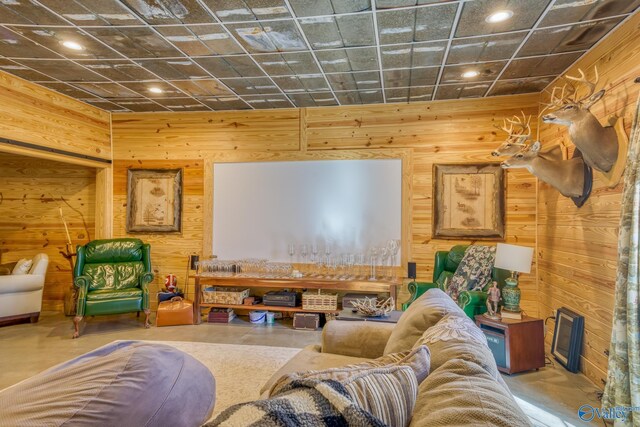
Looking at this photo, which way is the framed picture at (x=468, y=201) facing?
toward the camera

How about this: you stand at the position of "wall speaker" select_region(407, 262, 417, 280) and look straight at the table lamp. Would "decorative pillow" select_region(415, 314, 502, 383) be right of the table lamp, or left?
right

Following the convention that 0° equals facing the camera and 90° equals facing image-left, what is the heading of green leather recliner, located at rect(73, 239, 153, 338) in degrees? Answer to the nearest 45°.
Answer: approximately 0°

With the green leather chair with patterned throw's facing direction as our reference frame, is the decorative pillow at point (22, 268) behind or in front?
in front

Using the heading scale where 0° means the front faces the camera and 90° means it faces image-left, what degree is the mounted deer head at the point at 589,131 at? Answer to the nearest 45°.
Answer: approximately 90°

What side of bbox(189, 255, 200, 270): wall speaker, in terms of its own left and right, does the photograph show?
front

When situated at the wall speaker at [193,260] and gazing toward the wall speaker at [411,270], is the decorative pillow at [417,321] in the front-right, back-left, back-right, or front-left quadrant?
front-right

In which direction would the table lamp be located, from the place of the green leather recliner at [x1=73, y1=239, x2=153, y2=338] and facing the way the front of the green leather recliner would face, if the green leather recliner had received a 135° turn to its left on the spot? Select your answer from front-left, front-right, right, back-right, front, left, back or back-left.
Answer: right

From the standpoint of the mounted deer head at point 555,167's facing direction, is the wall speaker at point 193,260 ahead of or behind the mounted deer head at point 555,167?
ahead

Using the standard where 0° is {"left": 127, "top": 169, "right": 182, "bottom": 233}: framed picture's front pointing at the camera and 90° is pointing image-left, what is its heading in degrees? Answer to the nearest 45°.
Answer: approximately 0°

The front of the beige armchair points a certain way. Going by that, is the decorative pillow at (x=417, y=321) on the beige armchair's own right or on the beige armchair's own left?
on the beige armchair's own left

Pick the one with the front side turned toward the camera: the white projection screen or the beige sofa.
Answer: the white projection screen

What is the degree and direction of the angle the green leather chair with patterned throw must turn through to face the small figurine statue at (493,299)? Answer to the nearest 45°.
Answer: approximately 90° to its left

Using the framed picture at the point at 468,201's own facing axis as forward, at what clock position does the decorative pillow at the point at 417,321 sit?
The decorative pillow is roughly at 12 o'clock from the framed picture.
